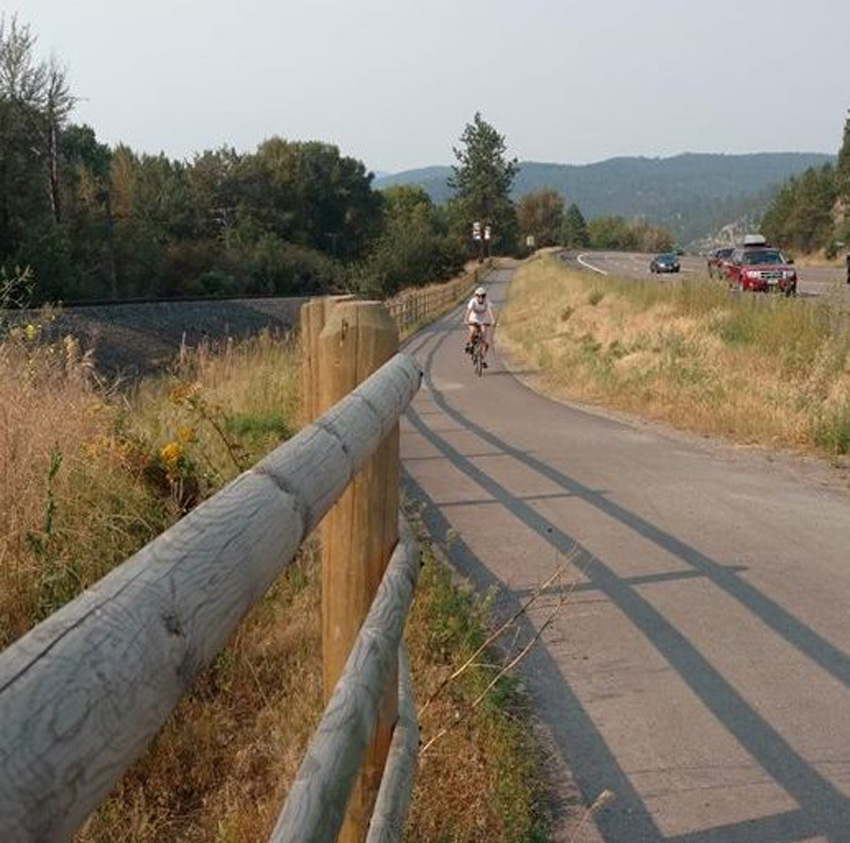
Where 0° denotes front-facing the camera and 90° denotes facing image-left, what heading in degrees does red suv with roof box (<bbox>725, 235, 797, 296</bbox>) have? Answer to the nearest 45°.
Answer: approximately 315°

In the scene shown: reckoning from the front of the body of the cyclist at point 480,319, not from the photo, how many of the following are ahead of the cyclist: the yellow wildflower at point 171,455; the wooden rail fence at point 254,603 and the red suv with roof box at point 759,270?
2

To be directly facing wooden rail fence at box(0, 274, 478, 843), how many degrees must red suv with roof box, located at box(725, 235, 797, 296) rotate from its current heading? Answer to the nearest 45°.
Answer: approximately 45° to its right

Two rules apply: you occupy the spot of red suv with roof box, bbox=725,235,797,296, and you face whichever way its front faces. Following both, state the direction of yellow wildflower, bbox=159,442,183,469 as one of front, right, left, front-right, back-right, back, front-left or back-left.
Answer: front-right

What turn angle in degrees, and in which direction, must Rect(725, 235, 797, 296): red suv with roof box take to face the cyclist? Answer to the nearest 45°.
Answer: approximately 45° to its right

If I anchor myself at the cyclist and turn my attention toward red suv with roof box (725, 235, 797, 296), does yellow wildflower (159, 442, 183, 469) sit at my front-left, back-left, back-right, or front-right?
back-right

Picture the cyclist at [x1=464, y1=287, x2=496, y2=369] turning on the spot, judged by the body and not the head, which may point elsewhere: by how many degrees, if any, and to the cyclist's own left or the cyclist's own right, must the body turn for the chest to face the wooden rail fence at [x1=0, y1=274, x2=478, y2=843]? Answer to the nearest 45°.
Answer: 0° — they already face it

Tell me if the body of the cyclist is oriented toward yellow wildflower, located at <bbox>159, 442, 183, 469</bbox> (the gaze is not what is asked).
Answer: yes

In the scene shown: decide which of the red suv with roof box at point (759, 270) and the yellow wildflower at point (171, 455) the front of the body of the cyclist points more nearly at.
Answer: the yellow wildflower
